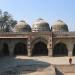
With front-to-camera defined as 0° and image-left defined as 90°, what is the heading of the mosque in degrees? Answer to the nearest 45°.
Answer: approximately 0°

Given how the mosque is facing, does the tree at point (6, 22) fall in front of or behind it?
behind
